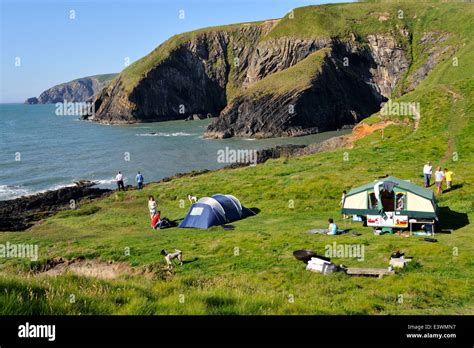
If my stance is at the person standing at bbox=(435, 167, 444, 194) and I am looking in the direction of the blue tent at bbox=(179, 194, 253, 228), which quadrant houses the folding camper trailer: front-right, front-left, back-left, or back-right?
front-left

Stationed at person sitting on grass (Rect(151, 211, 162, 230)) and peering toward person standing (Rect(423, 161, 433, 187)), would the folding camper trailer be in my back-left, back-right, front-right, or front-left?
front-right

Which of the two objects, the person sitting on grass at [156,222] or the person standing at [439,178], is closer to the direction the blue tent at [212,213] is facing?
the person sitting on grass

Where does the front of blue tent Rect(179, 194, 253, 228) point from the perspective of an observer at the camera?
facing the viewer and to the left of the viewer

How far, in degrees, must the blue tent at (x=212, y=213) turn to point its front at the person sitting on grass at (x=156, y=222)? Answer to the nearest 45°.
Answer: approximately 45° to its right

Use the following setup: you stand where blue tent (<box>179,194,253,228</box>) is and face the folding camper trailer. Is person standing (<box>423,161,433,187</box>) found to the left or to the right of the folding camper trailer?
left

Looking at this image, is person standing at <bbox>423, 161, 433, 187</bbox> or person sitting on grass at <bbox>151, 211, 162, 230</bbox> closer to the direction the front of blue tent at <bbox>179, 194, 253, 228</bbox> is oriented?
the person sitting on grass

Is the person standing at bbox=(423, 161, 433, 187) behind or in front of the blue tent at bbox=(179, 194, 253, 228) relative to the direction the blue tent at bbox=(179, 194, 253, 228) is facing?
behind

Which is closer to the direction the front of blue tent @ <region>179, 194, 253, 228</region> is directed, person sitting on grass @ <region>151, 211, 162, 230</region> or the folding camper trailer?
the person sitting on grass

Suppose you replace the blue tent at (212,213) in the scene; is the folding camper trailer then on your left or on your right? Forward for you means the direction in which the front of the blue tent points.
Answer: on your left
